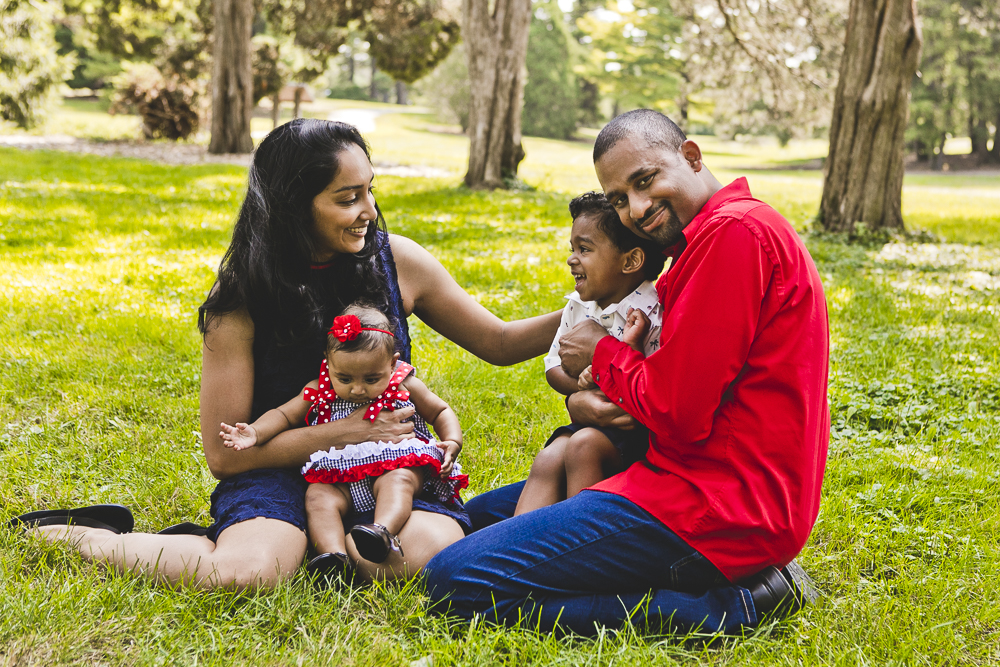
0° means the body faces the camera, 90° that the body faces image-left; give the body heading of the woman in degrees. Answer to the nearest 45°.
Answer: approximately 315°

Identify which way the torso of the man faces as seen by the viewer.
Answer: to the viewer's left

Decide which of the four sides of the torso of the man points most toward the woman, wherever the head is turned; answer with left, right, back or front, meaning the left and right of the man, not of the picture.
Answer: front

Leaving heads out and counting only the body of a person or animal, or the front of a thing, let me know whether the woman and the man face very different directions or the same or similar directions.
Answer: very different directions

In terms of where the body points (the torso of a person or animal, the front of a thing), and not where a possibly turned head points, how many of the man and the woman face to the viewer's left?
1

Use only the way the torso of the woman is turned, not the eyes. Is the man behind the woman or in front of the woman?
in front
